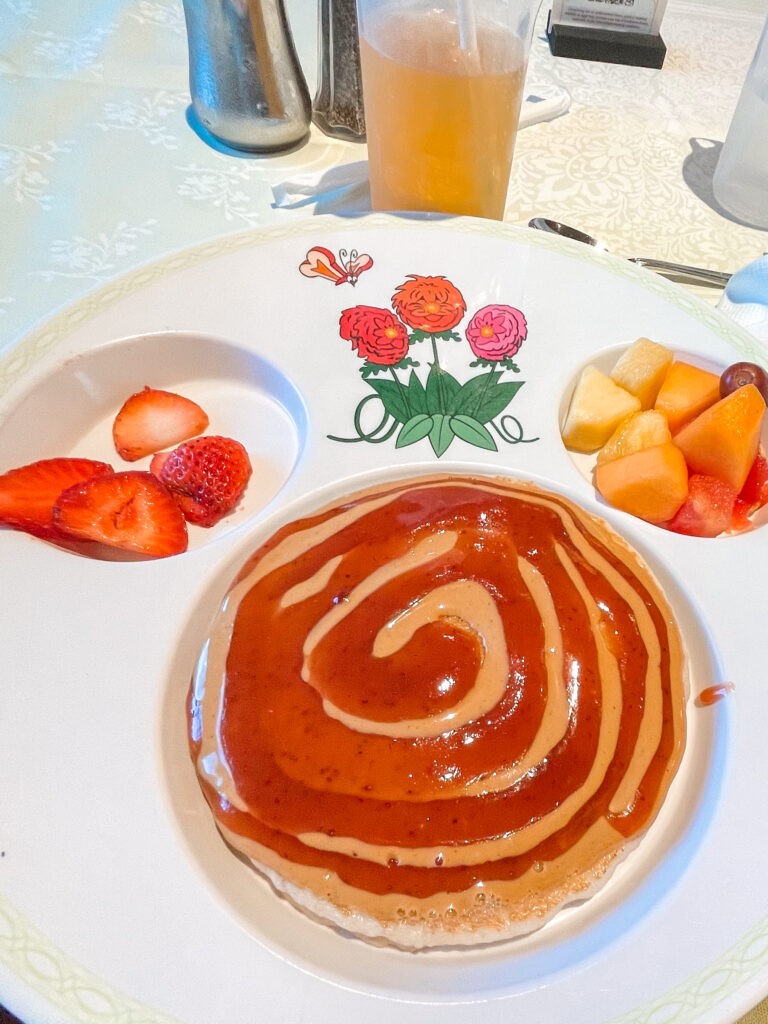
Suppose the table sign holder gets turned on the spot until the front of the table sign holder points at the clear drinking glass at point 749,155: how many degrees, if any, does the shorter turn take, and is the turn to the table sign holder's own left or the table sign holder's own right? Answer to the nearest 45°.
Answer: approximately 45° to the table sign holder's own left

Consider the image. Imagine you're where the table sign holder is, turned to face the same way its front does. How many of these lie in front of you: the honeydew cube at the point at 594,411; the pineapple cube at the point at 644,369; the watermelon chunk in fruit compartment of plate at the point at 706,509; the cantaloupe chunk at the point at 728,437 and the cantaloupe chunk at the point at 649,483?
5

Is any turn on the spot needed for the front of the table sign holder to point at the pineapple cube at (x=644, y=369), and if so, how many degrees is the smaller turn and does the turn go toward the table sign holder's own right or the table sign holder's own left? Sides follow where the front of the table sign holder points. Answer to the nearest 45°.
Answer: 0° — it already faces it

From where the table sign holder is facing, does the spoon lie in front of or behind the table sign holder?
in front

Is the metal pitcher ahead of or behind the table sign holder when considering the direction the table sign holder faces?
ahead

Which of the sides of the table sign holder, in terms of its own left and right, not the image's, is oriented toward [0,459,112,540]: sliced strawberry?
front

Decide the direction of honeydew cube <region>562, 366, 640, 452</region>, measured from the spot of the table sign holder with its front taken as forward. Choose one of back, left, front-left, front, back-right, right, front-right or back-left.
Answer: front

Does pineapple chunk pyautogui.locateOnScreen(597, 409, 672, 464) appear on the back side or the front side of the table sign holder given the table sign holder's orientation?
on the front side

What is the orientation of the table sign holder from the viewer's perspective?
toward the camera

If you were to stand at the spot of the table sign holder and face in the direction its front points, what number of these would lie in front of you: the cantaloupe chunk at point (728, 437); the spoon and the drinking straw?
3

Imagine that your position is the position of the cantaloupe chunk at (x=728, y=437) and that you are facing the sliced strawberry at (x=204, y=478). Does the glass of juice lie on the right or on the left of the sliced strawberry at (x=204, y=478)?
right
